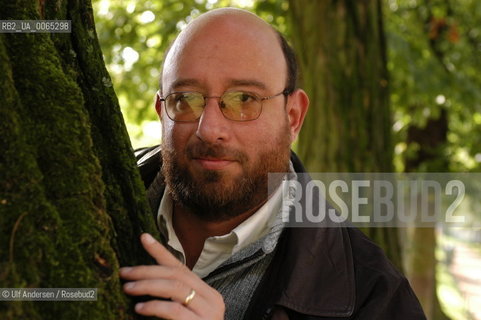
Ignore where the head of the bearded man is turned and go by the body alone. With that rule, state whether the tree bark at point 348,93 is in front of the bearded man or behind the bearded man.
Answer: behind

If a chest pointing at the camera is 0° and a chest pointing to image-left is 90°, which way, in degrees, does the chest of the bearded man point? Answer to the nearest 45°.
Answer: approximately 45°

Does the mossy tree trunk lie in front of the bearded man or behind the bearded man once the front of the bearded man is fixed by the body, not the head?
in front

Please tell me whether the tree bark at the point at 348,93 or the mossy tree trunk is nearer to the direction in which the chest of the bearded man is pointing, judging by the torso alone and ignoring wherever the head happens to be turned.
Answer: the mossy tree trunk
